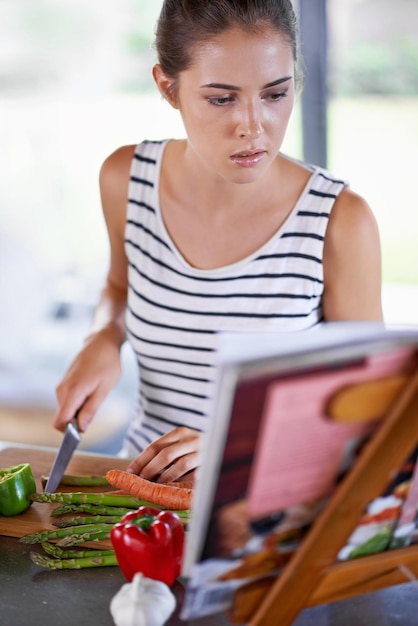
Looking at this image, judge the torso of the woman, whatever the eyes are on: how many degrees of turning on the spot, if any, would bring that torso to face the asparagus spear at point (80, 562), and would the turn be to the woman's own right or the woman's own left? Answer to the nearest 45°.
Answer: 0° — they already face it

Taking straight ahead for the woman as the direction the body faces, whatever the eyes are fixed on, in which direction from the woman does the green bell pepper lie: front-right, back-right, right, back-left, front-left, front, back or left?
front-right

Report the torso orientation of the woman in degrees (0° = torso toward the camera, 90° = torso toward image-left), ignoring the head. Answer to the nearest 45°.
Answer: approximately 0°

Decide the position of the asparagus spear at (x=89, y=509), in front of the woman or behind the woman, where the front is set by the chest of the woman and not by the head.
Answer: in front

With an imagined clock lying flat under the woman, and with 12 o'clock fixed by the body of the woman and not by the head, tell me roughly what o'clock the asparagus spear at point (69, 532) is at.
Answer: The asparagus spear is roughly at 1 o'clock from the woman.

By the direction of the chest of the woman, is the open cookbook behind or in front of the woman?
in front

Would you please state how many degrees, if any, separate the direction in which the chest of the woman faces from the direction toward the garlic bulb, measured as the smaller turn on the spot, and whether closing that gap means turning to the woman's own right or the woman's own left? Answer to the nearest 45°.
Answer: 0° — they already face it

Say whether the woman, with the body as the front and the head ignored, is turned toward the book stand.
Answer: yes
